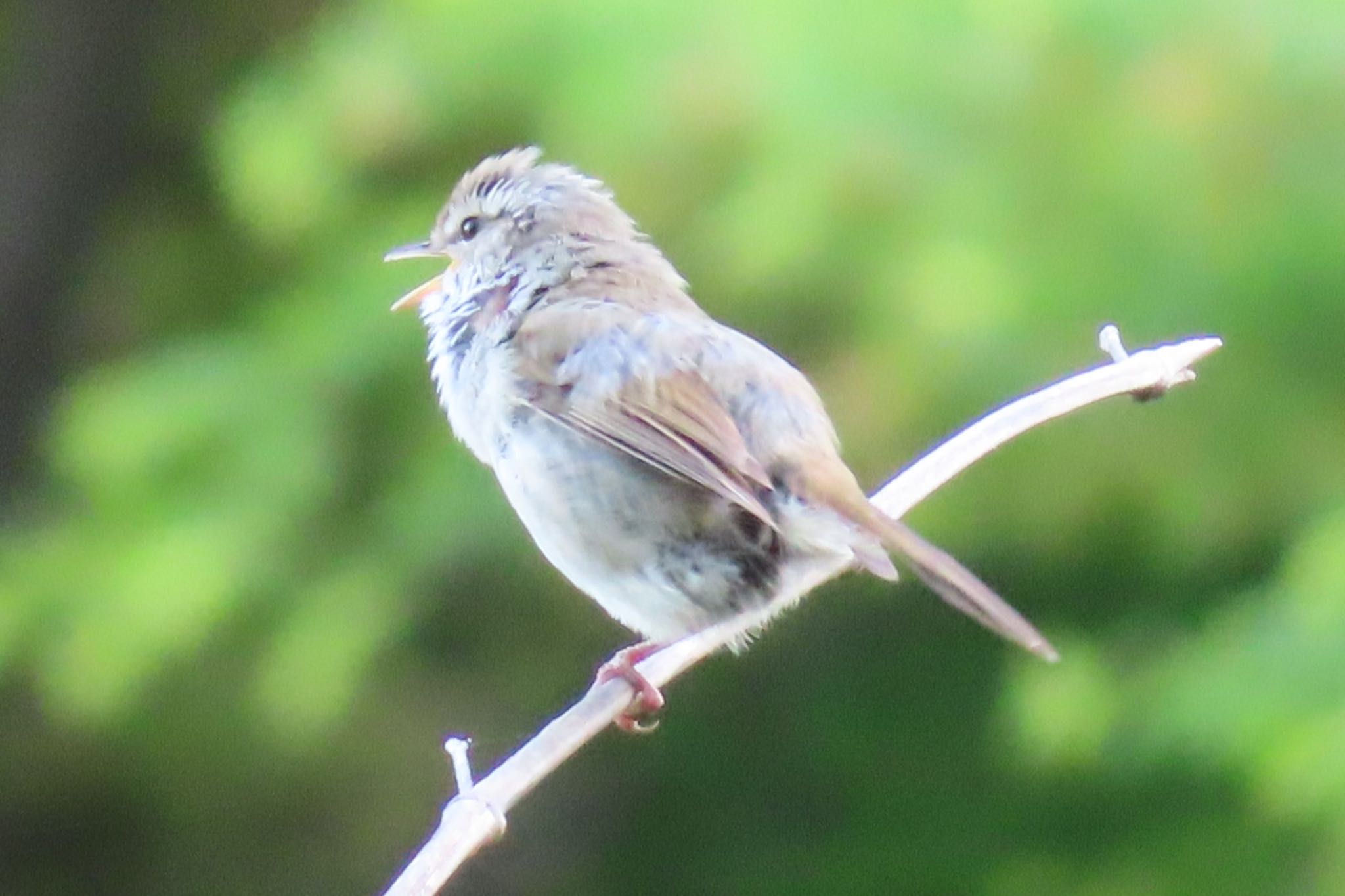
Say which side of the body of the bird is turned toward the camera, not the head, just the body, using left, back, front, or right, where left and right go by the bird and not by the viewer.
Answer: left
